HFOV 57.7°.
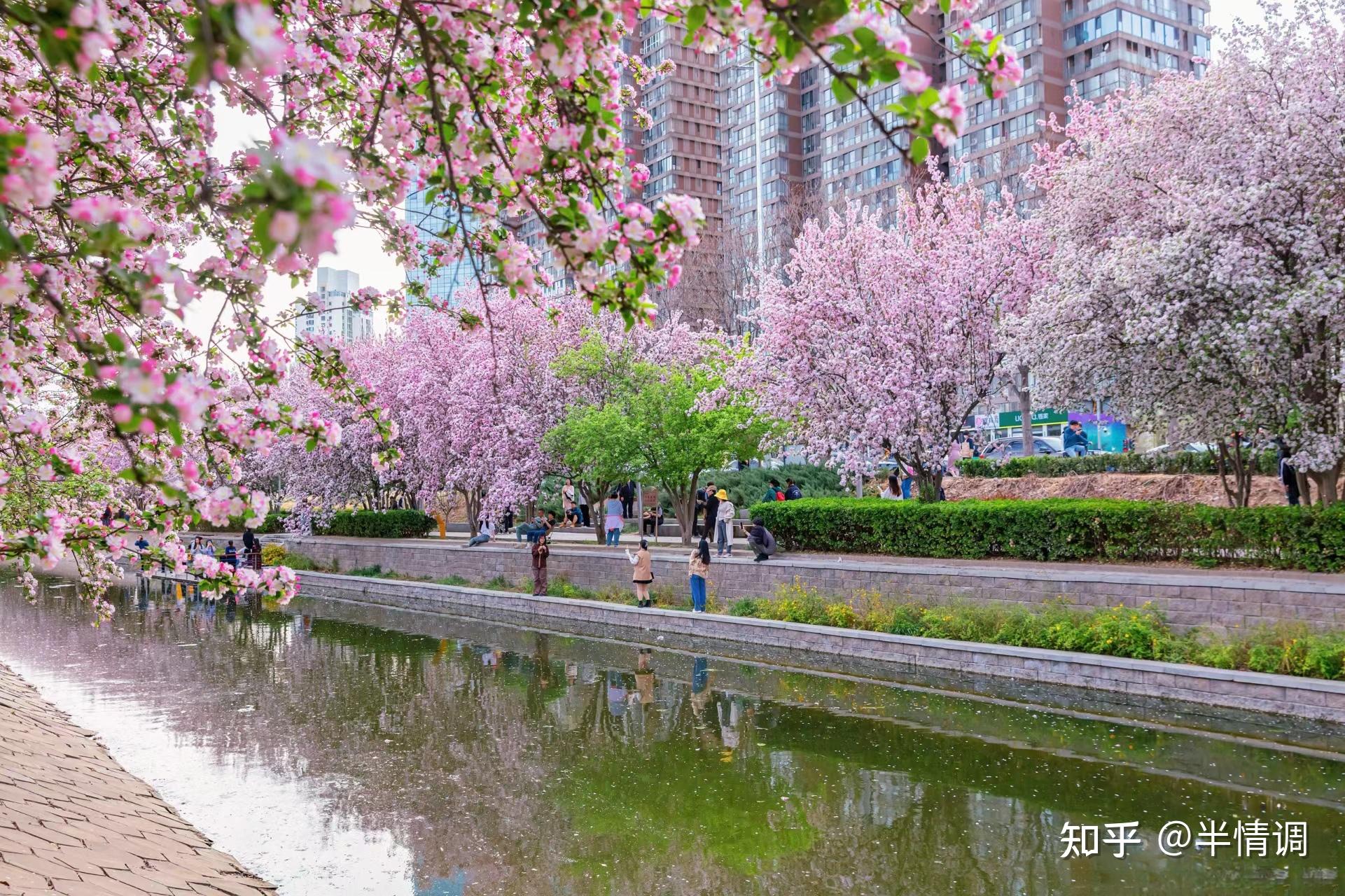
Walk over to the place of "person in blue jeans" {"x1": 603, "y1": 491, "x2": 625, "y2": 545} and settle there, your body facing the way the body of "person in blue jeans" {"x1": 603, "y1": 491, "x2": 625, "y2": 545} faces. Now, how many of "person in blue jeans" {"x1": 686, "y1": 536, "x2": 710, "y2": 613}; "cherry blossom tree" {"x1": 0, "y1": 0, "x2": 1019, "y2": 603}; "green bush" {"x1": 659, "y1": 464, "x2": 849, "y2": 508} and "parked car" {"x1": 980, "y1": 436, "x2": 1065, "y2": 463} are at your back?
2
